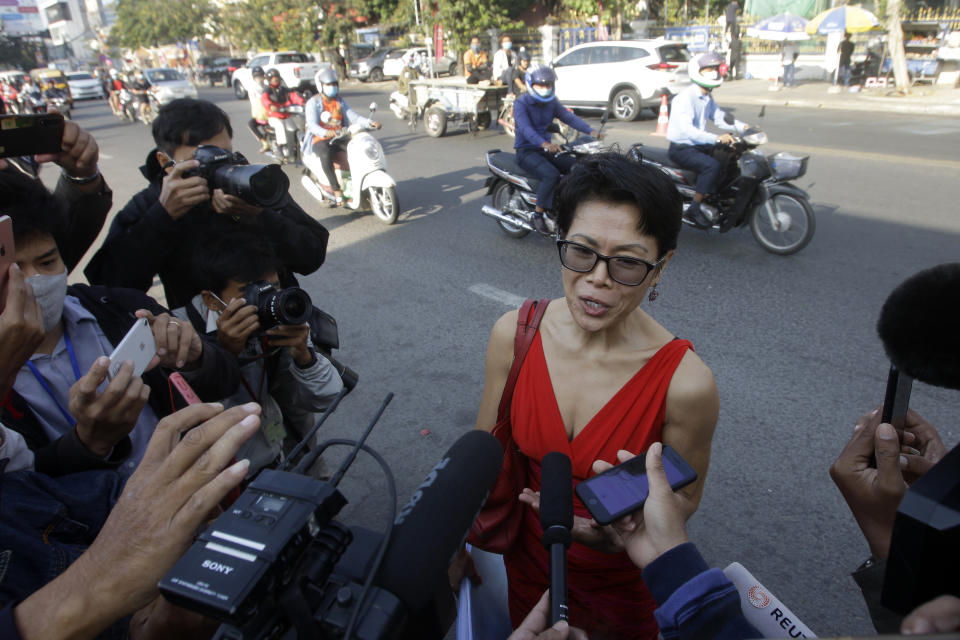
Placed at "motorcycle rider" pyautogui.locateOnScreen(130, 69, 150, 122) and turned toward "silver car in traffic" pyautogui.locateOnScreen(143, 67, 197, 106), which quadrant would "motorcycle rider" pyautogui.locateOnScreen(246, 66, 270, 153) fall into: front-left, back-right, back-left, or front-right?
back-right

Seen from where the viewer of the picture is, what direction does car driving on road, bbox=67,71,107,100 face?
facing the viewer and to the right of the viewer

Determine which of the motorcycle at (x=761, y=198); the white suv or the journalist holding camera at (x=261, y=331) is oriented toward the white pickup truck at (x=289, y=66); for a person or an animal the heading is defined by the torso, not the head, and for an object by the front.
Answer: the white suv

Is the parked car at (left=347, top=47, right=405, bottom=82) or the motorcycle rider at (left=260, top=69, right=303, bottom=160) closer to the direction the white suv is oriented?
the parked car

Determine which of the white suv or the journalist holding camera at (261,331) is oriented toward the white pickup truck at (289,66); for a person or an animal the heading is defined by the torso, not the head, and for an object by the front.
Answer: the white suv

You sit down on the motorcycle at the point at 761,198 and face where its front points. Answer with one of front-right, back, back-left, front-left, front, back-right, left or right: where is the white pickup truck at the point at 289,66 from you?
back

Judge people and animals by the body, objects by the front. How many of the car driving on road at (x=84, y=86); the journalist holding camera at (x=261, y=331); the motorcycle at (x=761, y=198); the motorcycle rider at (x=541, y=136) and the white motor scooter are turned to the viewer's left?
0

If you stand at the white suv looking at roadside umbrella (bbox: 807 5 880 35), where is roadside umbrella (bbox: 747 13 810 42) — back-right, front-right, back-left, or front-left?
front-left

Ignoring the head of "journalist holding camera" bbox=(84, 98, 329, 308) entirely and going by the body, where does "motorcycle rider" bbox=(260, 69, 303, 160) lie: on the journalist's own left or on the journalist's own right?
on the journalist's own left

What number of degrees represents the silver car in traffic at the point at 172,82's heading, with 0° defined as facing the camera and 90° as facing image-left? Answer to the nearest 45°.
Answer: approximately 315°

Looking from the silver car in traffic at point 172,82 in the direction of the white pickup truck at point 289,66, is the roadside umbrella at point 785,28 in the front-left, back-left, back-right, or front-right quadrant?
front-right

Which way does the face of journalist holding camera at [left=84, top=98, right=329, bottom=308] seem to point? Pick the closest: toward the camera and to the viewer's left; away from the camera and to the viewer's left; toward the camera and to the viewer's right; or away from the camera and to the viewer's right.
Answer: toward the camera and to the viewer's right
